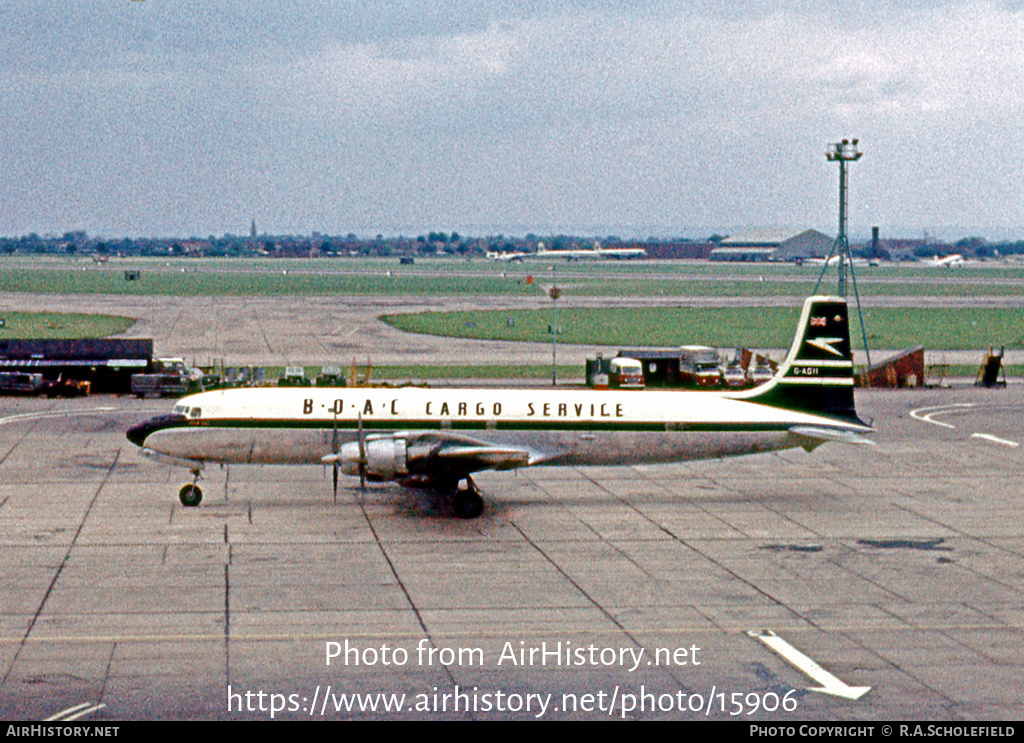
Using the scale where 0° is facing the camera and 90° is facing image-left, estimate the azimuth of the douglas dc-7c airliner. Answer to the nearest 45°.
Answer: approximately 90°
